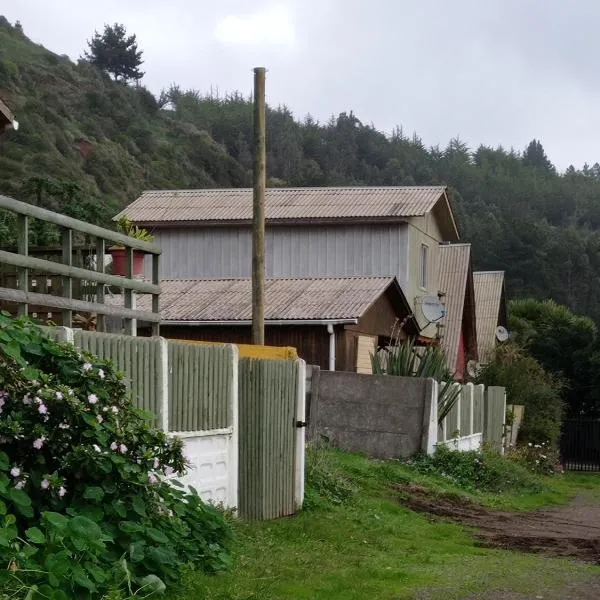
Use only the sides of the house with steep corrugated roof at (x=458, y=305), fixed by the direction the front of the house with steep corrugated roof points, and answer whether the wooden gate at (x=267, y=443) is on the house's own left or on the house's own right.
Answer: on the house's own right

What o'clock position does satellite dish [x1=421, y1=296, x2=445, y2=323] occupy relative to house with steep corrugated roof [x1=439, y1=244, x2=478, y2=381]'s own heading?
The satellite dish is roughly at 3 o'clock from the house with steep corrugated roof.

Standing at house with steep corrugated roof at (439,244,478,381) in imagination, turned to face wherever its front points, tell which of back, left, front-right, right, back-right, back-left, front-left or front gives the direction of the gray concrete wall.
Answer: right

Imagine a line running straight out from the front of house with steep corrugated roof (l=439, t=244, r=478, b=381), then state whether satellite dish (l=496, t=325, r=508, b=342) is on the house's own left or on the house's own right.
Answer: on the house's own left

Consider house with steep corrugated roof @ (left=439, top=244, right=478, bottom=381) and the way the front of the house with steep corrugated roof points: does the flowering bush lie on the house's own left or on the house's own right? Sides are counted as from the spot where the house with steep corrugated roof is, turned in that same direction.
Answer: on the house's own right

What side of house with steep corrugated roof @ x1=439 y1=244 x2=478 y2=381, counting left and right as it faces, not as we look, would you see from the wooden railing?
right
